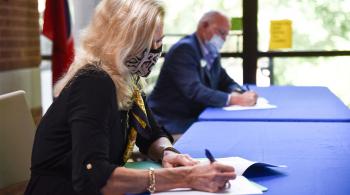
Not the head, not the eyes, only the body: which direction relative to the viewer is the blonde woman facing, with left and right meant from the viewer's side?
facing to the right of the viewer

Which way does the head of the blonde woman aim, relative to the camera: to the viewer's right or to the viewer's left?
to the viewer's right

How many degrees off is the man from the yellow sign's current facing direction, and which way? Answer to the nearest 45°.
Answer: approximately 45° to its right

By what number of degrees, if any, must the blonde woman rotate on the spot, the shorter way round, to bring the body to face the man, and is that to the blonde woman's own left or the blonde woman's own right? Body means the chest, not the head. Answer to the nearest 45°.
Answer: approximately 90° to the blonde woman's own left

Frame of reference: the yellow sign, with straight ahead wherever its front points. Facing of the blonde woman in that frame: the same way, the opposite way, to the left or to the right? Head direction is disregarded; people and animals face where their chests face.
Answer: to the left

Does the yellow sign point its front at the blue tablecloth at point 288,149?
yes

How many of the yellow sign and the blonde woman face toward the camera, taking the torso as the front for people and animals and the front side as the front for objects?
1

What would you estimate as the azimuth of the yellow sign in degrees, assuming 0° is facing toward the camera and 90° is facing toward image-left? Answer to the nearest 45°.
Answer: approximately 0°

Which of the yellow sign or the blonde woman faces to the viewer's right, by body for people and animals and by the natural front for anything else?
the blonde woman
